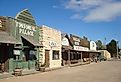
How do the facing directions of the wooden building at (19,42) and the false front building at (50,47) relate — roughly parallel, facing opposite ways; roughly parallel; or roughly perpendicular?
roughly parallel

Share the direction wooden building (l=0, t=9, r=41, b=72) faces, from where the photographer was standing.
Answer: facing the viewer and to the right of the viewer

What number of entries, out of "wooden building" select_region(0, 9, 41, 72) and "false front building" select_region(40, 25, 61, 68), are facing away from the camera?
0

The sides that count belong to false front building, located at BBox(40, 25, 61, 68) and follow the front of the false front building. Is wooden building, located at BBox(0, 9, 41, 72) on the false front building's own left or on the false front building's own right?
on the false front building's own right

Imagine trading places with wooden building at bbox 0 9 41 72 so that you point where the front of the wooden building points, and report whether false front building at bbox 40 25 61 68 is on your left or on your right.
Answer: on your left
